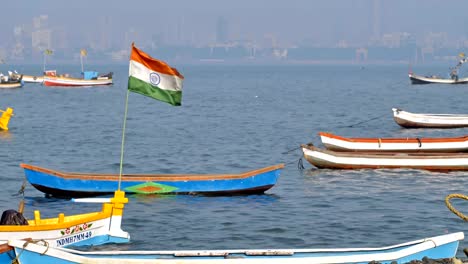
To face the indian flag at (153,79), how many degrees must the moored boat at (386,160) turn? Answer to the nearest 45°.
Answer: approximately 45° to its left

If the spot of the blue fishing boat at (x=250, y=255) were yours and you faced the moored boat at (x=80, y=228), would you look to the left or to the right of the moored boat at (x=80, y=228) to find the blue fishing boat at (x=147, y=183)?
right

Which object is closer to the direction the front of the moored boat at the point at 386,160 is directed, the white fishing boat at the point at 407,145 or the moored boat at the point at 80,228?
the moored boat

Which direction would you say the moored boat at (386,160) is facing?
to the viewer's left

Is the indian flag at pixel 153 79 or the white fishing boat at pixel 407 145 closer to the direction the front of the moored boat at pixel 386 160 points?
the indian flag

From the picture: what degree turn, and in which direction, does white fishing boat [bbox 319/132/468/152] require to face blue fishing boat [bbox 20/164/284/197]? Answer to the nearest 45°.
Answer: approximately 45° to its left

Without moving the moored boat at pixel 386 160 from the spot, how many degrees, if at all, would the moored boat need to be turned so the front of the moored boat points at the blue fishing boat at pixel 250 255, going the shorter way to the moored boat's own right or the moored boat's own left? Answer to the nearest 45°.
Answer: approximately 90° to the moored boat's own left

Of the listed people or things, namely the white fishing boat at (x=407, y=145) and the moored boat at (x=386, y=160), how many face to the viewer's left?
2

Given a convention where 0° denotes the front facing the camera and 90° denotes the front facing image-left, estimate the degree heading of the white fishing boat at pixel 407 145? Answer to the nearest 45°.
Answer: approximately 90°

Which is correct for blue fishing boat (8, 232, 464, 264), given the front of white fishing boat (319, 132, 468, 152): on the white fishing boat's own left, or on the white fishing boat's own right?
on the white fishing boat's own left

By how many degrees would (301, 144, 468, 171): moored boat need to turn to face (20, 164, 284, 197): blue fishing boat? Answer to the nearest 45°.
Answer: approximately 45° to its left
